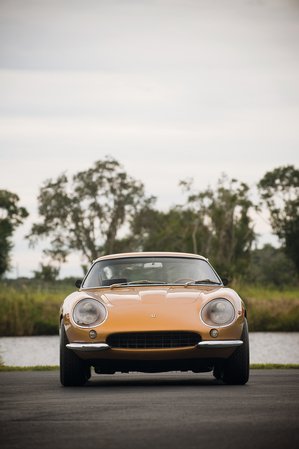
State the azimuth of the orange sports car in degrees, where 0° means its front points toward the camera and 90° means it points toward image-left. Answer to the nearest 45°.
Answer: approximately 0°
